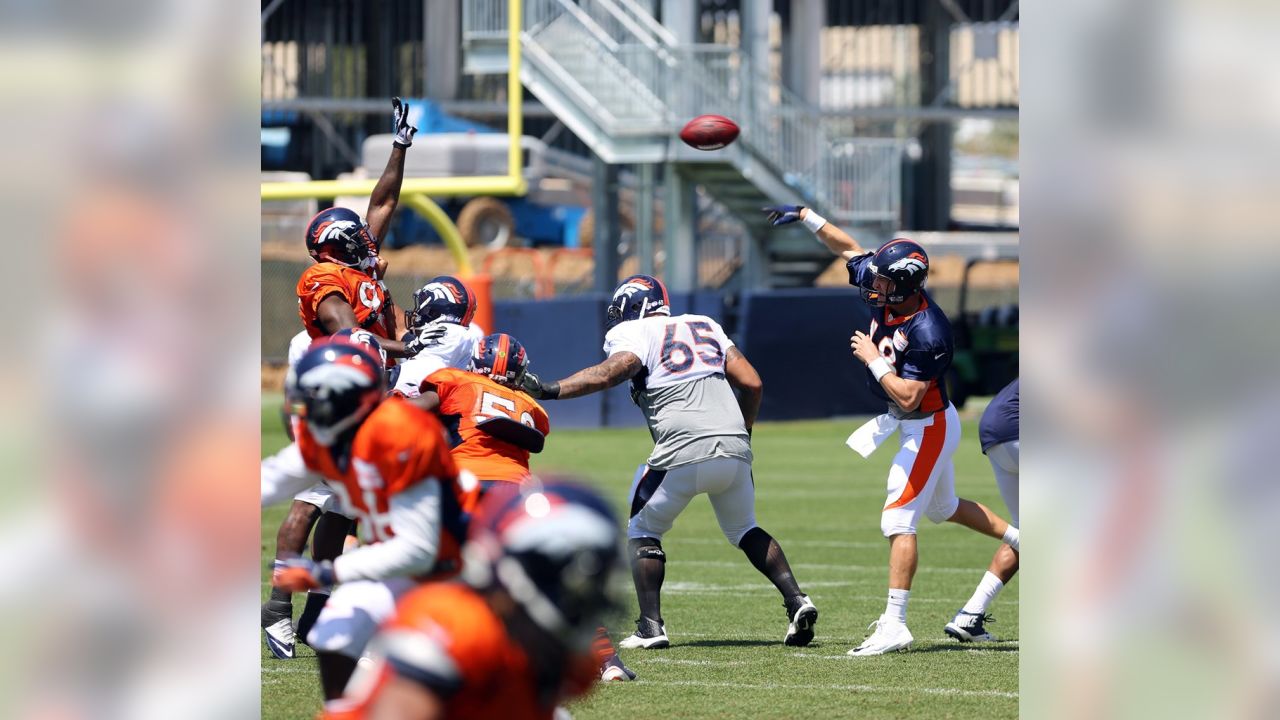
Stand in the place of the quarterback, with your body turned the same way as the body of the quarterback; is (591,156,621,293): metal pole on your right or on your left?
on your right

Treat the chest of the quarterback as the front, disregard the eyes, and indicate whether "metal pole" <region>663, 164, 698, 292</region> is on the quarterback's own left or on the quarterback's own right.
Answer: on the quarterback's own right

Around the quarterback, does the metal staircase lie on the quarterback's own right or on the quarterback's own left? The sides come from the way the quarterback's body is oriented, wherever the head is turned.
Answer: on the quarterback's own right

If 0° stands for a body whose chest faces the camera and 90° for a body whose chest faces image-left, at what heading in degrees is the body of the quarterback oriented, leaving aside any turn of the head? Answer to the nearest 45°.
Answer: approximately 45°
